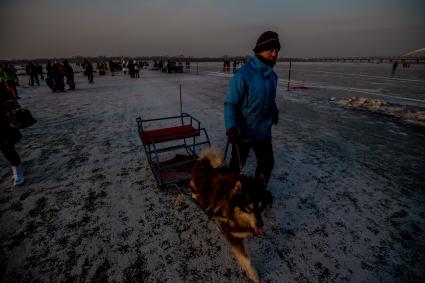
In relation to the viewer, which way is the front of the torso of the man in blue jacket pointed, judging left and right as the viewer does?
facing the viewer and to the right of the viewer

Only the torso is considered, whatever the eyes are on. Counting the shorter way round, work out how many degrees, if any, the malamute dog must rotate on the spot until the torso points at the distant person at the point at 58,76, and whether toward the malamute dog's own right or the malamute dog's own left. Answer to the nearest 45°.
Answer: approximately 180°

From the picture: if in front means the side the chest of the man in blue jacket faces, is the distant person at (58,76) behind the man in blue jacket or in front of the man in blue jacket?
behind

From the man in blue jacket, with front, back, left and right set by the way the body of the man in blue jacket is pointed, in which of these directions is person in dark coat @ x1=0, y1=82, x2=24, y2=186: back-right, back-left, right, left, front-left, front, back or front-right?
back-right

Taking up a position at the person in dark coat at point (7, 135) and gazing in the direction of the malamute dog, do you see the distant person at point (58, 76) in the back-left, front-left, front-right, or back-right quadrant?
back-left

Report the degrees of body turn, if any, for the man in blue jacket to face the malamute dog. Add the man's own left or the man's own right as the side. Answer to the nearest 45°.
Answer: approximately 45° to the man's own right

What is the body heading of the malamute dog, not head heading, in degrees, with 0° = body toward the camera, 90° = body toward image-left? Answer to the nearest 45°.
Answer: approximately 315°

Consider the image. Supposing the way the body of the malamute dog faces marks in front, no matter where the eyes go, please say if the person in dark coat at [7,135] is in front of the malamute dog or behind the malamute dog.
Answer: behind

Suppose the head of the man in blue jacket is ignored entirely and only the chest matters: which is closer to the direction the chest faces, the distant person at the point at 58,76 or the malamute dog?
the malamute dog
